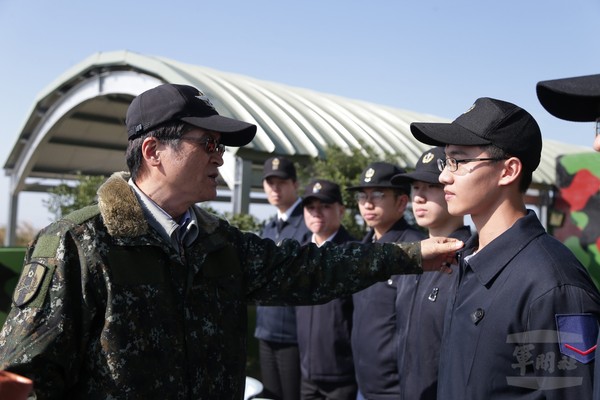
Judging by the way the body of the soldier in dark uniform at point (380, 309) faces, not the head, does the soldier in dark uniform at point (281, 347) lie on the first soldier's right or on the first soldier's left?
on the first soldier's right

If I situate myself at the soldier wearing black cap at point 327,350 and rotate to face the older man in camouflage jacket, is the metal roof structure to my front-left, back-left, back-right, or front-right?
back-right

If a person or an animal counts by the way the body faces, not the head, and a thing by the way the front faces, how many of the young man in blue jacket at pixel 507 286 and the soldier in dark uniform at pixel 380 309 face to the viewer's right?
0

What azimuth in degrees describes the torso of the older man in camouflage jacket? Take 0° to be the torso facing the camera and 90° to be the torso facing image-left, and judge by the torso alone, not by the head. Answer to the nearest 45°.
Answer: approximately 315°

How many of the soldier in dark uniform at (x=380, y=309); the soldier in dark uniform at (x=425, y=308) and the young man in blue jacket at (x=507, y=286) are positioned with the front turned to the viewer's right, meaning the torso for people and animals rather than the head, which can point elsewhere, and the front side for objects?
0

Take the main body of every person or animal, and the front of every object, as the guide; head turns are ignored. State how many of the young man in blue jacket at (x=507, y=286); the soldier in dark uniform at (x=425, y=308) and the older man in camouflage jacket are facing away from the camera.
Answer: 0

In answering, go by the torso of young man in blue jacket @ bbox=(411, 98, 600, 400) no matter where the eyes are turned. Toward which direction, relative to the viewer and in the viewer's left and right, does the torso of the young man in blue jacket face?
facing the viewer and to the left of the viewer

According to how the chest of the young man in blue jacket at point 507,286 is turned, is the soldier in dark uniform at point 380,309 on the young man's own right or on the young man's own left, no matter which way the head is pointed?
on the young man's own right
